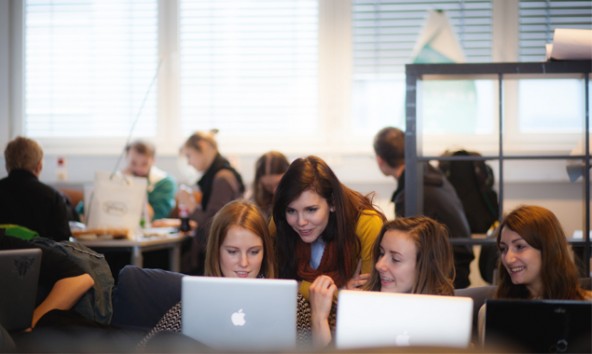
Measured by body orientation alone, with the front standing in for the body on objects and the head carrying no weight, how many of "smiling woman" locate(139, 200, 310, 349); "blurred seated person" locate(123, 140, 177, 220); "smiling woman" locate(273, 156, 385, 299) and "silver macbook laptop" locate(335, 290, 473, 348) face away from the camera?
1

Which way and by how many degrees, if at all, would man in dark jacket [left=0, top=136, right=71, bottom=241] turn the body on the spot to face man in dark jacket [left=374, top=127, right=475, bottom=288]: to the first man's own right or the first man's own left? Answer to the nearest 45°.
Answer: approximately 135° to the first man's own right

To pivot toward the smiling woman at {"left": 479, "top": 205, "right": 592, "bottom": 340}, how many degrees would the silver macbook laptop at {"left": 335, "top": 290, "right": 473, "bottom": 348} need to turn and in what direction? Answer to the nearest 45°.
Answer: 0° — it already faces them

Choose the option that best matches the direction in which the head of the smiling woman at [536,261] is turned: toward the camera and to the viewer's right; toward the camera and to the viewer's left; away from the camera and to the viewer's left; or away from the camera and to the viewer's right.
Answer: toward the camera and to the viewer's left

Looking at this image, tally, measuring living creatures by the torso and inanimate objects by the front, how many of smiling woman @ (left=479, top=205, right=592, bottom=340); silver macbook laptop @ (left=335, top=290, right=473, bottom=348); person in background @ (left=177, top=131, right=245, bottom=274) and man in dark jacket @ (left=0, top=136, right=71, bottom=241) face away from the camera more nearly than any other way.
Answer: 2

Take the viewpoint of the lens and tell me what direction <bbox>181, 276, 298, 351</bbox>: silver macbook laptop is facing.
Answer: facing away from the viewer

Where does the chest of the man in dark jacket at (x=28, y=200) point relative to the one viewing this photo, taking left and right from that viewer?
facing away from the viewer

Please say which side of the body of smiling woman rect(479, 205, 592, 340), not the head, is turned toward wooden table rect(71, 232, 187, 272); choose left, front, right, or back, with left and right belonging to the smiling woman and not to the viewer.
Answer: right

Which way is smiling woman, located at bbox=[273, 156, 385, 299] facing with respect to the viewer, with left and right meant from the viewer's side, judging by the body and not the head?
facing the viewer and to the left of the viewer

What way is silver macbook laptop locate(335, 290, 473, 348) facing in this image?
away from the camera

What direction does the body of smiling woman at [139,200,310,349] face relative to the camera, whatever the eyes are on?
toward the camera

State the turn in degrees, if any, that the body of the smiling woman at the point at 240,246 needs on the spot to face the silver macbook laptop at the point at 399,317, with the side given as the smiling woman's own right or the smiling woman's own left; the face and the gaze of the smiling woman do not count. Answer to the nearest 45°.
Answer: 0° — they already face it

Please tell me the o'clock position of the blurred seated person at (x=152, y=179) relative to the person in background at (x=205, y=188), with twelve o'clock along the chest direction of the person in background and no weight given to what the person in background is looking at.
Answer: The blurred seated person is roughly at 2 o'clock from the person in background.

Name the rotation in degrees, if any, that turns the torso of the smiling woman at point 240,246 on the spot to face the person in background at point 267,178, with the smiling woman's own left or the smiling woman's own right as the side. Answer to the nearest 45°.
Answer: approximately 180°

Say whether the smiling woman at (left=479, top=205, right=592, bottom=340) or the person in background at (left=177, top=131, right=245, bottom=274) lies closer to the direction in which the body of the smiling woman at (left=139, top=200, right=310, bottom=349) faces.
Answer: the smiling woman
